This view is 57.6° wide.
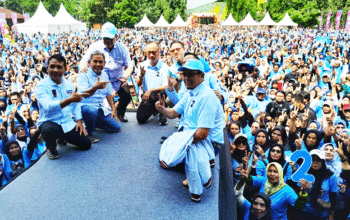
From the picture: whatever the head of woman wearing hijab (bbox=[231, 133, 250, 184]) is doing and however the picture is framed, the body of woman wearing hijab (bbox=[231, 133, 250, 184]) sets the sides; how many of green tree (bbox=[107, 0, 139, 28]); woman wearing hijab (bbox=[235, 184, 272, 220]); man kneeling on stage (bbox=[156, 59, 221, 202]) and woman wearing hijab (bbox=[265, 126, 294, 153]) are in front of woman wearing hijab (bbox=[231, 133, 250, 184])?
2

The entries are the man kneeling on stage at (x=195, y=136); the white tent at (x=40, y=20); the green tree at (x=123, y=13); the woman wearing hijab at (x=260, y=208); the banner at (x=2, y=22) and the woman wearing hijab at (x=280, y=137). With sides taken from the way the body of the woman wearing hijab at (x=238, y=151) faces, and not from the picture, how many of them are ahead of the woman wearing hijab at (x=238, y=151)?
2

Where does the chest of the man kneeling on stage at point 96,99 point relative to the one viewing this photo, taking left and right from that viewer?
facing the viewer and to the right of the viewer

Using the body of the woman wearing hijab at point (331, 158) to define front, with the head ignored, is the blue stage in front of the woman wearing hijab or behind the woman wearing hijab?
in front

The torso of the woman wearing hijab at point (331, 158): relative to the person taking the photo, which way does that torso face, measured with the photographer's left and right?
facing the viewer and to the left of the viewer

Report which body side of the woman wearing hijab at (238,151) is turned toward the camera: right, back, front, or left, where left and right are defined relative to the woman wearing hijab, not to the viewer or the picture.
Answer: front

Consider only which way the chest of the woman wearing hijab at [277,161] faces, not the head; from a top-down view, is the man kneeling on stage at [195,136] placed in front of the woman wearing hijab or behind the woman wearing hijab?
in front

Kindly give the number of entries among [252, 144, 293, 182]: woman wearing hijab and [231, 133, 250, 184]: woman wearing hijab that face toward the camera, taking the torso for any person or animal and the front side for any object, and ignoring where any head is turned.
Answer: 2

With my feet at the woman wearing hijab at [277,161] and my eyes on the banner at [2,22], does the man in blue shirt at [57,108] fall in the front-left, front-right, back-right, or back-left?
front-left

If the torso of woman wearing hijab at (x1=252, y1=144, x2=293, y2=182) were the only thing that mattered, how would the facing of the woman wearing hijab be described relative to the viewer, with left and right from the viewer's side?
facing the viewer

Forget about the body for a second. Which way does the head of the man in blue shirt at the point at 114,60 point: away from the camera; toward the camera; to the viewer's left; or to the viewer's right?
toward the camera

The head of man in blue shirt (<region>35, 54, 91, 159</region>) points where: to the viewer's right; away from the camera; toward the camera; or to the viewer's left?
toward the camera
